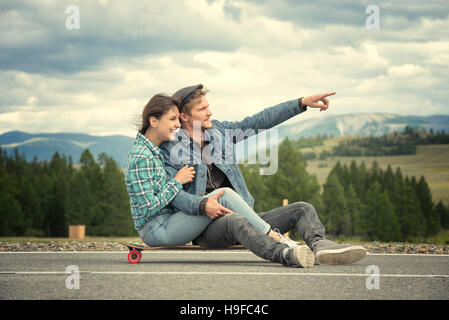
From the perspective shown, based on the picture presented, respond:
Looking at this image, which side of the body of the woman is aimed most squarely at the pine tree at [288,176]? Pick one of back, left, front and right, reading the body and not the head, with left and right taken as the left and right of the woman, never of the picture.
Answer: left

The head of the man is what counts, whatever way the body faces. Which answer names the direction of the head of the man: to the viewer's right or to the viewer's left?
to the viewer's right

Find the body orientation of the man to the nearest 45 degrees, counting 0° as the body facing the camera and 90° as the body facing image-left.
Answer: approximately 315°

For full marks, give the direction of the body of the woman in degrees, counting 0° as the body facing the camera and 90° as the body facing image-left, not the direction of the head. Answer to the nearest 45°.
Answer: approximately 270°

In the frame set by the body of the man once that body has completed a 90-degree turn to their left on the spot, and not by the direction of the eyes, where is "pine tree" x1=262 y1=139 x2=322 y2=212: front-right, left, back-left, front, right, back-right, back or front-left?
front-left
